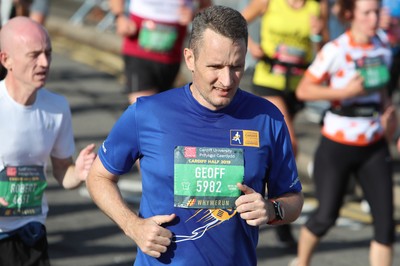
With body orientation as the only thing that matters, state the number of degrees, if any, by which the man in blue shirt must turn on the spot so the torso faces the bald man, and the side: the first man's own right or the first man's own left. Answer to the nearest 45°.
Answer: approximately 135° to the first man's own right

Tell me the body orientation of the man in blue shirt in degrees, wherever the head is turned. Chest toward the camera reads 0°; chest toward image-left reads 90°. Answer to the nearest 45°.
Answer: approximately 0°
